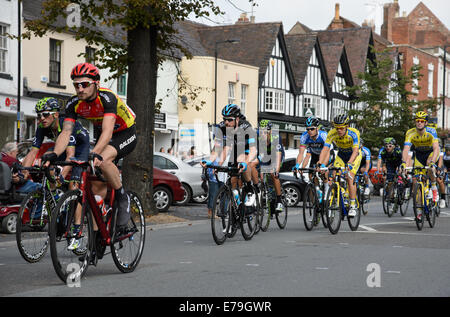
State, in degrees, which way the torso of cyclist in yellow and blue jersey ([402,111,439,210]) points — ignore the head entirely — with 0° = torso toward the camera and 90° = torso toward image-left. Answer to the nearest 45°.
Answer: approximately 0°

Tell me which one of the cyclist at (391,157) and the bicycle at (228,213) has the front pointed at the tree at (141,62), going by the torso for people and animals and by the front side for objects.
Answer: the cyclist

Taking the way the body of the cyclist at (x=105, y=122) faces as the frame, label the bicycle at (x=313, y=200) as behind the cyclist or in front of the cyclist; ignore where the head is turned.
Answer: behind

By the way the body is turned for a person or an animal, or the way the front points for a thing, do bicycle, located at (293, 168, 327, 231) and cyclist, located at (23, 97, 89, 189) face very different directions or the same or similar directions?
same or similar directions

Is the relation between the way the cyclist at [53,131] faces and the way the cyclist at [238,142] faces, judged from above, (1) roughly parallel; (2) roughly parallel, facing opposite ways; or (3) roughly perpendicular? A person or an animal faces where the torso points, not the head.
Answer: roughly parallel

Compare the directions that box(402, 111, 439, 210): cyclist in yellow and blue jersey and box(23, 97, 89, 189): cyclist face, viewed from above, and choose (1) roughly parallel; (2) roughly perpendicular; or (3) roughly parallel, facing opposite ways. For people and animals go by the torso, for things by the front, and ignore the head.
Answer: roughly parallel

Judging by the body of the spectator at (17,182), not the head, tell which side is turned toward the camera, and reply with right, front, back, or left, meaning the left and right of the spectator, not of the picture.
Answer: right

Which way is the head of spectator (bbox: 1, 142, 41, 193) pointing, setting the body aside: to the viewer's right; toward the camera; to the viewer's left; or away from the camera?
to the viewer's right

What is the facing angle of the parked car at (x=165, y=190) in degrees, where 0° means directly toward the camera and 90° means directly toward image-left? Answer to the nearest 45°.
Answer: approximately 270°

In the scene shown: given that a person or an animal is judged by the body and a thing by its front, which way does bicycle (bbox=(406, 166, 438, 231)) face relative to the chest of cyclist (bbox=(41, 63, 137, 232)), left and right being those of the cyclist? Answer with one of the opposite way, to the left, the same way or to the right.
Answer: the same way

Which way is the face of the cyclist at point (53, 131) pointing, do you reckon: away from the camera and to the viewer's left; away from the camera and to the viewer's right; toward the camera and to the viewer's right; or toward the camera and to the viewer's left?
toward the camera and to the viewer's left

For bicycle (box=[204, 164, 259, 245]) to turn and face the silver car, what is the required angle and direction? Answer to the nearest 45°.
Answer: approximately 135° to its right

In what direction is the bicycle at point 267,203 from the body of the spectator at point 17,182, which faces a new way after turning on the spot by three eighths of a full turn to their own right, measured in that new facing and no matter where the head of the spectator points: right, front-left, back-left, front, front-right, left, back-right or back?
back-left

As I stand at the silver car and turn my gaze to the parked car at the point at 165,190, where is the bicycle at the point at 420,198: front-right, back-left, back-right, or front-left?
front-left

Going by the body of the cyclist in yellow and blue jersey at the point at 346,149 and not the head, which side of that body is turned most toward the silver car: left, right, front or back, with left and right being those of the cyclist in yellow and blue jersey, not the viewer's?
right

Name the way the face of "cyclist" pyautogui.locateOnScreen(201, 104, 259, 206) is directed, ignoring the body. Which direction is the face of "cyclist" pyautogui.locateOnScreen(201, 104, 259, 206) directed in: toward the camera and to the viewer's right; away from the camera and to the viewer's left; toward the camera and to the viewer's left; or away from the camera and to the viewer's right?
toward the camera and to the viewer's left

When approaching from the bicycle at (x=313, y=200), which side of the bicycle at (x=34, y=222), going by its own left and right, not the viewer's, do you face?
back

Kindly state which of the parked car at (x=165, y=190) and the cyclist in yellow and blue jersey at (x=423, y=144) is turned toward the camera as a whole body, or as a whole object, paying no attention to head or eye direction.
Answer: the cyclist in yellow and blue jersey
